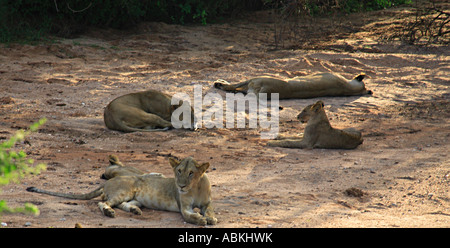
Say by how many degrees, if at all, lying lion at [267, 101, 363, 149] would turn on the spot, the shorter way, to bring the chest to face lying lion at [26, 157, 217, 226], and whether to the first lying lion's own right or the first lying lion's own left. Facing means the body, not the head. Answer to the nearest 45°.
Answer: approximately 45° to the first lying lion's own left

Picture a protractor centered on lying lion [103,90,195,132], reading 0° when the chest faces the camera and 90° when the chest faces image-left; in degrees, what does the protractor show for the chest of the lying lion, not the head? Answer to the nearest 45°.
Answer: approximately 270°

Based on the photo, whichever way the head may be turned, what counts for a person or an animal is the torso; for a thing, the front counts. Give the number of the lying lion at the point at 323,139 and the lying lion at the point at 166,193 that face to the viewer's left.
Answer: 1

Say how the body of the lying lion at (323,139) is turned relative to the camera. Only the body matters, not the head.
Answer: to the viewer's left

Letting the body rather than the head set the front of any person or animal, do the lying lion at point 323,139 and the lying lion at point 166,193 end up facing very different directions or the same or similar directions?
very different directions

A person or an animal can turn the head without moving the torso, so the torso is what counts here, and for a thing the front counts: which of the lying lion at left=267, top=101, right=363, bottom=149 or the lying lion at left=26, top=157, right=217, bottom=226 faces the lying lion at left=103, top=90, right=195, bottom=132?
the lying lion at left=267, top=101, right=363, bottom=149

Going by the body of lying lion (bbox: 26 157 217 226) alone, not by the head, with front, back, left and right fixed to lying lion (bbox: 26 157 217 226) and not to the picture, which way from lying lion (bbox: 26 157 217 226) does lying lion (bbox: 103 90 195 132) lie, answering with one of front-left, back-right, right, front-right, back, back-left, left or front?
back-left

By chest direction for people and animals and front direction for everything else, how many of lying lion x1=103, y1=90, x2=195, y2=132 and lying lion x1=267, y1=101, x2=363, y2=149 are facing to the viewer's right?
1

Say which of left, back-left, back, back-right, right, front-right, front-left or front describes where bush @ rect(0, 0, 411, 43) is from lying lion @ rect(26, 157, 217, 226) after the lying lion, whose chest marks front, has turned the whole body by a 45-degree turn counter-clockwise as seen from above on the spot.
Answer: left

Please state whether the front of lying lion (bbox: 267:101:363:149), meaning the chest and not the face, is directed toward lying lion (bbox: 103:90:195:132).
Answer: yes

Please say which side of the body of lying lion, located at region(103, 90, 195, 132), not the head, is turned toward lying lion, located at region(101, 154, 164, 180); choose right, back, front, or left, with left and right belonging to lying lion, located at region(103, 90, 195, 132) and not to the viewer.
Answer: right
